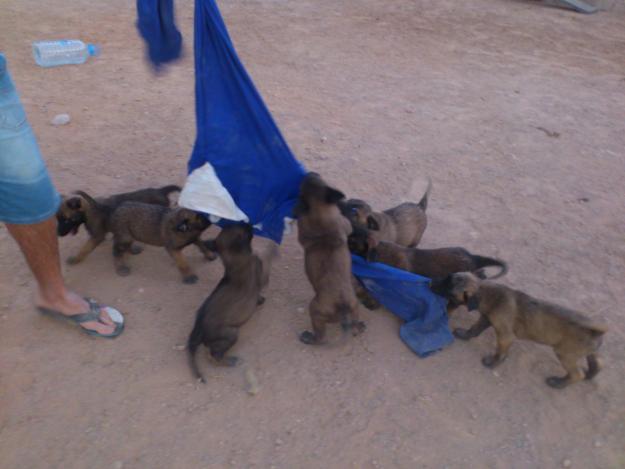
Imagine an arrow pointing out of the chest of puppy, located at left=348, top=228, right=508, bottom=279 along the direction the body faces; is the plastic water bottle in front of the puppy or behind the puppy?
in front

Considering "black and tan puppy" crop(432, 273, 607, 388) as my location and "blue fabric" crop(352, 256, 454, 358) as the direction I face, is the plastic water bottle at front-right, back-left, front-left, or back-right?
front-right

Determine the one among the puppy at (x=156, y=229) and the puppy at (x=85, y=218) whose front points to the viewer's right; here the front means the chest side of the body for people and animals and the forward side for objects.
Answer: the puppy at (x=156, y=229)

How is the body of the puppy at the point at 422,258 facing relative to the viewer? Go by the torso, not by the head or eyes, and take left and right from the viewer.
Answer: facing to the left of the viewer

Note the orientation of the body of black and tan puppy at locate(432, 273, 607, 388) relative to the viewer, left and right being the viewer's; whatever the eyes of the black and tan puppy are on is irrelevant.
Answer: facing to the left of the viewer

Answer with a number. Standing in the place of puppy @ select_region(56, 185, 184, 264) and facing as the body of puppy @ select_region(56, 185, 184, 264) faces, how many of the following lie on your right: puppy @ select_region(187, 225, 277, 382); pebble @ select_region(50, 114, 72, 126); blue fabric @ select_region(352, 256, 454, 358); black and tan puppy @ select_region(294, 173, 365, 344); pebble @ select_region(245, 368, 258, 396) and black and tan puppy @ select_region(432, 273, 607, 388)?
1

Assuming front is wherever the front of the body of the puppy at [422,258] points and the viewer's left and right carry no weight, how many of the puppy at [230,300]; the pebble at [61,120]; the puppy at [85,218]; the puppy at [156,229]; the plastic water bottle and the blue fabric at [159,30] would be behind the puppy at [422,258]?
0

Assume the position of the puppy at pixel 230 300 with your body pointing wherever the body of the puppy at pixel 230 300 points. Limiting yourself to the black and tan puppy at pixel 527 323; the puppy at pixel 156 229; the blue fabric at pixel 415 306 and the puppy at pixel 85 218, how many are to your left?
2

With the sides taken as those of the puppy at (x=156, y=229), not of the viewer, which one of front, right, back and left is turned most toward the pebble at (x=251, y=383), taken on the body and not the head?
right

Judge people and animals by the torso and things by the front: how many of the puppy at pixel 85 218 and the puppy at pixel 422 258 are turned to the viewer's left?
2

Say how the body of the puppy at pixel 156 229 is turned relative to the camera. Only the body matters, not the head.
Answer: to the viewer's right

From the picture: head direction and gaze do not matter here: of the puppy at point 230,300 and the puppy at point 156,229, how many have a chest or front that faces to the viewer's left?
0

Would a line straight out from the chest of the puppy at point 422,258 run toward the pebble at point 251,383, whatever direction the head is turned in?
no

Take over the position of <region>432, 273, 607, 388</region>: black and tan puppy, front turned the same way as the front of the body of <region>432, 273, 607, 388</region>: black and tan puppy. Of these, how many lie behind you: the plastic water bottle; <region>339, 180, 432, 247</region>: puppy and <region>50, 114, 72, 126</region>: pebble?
0

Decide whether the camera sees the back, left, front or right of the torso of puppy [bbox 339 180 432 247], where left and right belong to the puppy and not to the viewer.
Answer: left

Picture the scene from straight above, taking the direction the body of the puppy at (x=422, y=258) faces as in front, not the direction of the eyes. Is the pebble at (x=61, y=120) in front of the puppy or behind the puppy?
in front

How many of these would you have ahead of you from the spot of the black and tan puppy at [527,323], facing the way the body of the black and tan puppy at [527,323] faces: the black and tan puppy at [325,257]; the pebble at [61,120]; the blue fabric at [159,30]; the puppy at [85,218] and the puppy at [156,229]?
5

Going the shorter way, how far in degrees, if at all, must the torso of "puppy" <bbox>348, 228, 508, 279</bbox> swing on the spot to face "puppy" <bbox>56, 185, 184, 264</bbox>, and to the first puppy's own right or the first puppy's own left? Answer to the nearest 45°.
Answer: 0° — it already faces it

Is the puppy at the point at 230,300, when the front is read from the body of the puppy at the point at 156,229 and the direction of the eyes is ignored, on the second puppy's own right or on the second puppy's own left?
on the second puppy's own right
